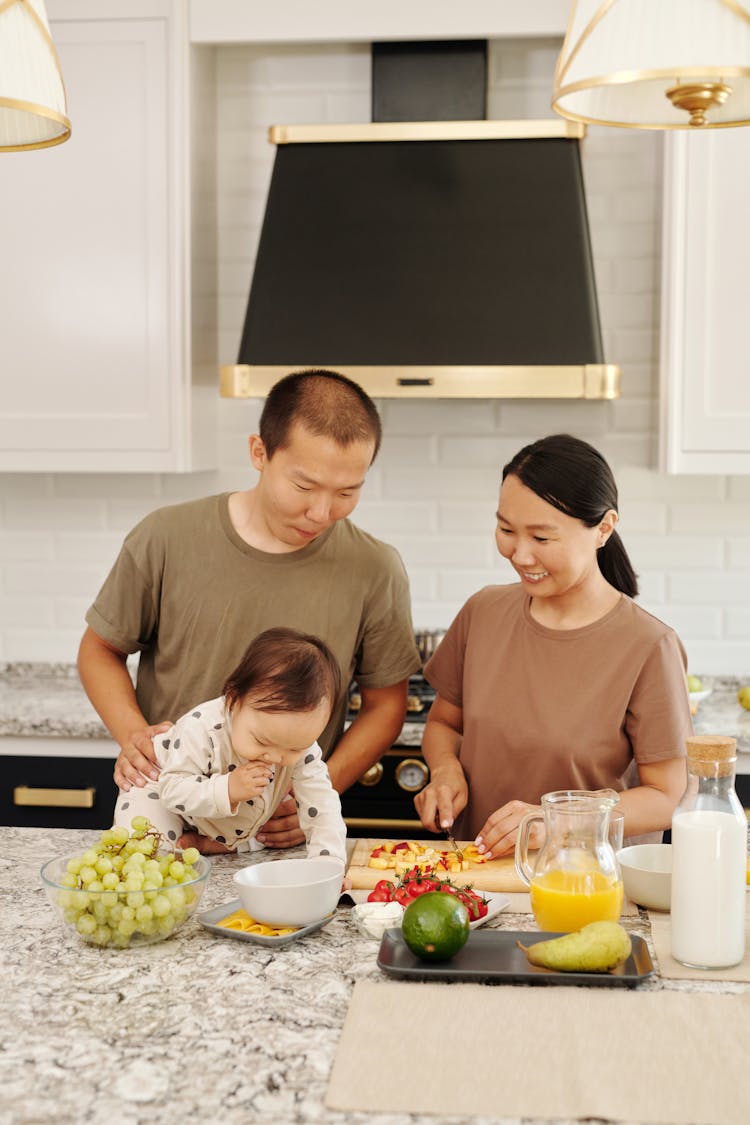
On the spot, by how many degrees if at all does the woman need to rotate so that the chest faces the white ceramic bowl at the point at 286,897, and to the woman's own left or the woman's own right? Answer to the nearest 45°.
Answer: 0° — they already face it

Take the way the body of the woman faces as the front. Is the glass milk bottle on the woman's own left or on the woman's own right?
on the woman's own left

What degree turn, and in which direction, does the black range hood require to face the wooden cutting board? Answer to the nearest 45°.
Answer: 0° — it already faces it

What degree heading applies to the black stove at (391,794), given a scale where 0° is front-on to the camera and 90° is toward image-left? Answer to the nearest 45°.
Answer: approximately 0°

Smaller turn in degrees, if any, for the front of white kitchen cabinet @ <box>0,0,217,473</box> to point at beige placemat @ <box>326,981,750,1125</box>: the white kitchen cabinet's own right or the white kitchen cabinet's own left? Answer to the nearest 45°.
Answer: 0° — it already faces it

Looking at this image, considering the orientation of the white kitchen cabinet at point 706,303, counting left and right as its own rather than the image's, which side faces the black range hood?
right
